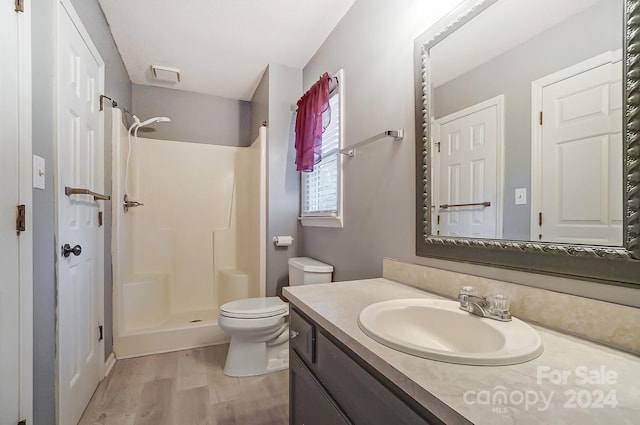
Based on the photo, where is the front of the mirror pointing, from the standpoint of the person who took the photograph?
facing the viewer and to the left of the viewer

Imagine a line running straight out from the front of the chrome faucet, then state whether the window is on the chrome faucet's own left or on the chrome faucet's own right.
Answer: on the chrome faucet's own right

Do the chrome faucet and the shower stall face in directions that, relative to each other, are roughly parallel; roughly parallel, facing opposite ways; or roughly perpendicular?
roughly perpendicular

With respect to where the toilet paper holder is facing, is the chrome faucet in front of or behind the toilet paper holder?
in front

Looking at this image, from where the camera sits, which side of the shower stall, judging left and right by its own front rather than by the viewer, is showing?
front
